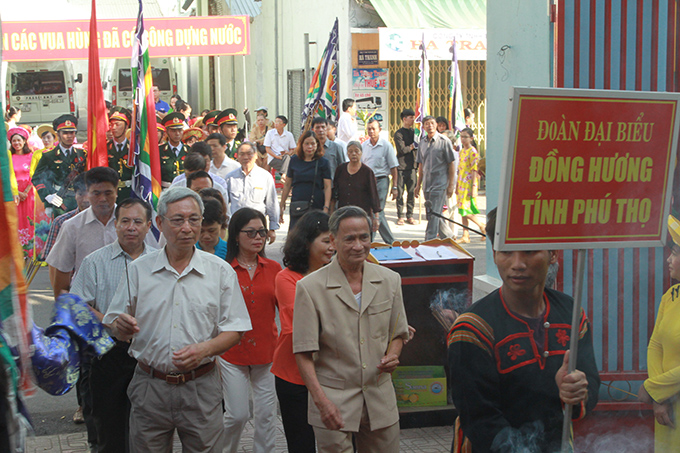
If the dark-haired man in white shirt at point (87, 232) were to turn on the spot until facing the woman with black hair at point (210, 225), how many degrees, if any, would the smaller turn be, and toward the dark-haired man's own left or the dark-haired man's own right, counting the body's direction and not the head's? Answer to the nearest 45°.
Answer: approximately 90° to the dark-haired man's own left

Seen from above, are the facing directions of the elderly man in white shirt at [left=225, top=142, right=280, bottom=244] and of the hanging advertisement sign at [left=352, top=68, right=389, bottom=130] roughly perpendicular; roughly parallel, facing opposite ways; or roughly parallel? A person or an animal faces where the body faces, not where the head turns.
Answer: roughly parallel

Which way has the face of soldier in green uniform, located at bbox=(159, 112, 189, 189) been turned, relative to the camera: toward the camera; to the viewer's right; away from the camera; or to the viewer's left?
toward the camera

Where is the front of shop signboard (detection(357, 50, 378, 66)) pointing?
toward the camera

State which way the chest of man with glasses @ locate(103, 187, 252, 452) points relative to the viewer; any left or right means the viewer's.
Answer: facing the viewer

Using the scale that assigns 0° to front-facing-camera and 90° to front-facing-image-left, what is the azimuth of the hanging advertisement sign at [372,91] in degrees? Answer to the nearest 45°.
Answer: approximately 0°

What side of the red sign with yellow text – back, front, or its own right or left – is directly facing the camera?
front

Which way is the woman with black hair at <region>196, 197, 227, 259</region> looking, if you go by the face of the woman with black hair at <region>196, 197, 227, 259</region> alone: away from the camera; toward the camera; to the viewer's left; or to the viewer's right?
toward the camera

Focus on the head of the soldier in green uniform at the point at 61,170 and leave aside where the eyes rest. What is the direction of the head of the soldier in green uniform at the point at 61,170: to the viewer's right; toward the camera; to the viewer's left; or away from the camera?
toward the camera

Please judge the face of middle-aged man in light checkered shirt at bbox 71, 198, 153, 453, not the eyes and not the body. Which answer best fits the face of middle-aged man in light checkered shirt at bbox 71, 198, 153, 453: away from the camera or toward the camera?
toward the camera

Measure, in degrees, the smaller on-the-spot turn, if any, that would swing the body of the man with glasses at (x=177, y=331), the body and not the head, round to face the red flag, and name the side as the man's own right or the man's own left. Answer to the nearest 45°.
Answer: approximately 180°
